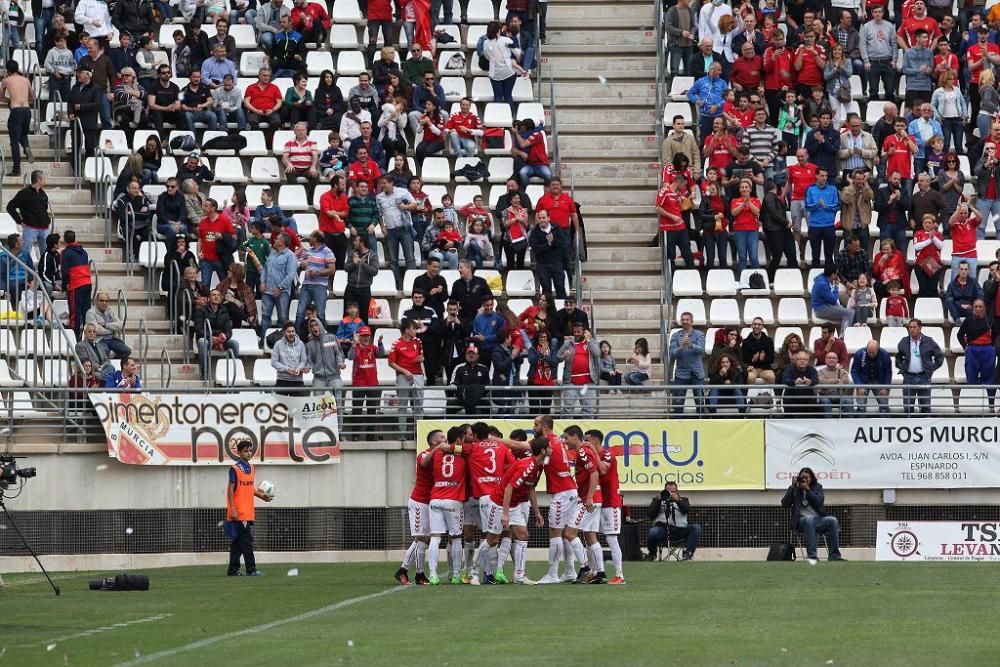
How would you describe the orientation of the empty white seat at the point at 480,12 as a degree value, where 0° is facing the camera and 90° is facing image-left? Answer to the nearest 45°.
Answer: approximately 0°

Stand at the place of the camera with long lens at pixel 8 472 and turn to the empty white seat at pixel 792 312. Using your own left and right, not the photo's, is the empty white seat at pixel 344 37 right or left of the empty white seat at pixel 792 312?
left

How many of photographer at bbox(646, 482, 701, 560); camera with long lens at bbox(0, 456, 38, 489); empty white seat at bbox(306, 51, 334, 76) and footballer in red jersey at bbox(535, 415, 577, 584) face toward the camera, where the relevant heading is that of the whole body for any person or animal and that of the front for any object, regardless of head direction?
2

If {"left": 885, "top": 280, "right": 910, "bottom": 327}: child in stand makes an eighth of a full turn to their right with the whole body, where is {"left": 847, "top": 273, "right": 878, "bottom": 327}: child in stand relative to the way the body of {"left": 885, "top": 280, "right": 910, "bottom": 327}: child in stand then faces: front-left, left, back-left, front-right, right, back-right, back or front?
front-right

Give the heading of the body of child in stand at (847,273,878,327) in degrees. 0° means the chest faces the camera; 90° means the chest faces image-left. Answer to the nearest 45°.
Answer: approximately 0°

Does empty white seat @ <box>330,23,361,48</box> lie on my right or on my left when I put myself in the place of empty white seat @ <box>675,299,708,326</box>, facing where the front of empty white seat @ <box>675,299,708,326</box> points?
on my right

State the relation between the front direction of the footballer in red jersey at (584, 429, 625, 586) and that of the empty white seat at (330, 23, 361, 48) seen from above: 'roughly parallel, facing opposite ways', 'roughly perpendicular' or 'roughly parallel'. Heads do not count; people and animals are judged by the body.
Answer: roughly perpendicular

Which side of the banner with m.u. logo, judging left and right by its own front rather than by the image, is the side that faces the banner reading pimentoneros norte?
right
